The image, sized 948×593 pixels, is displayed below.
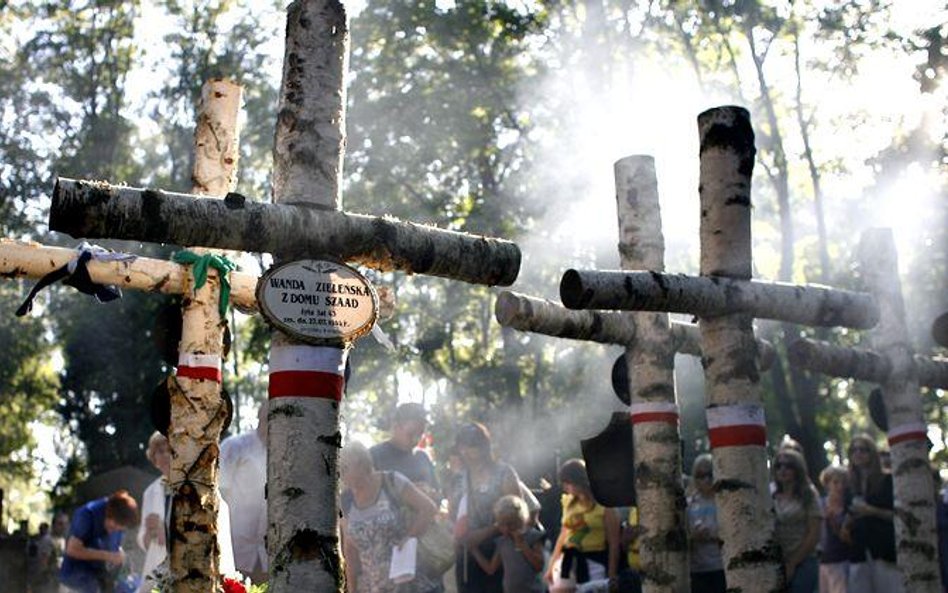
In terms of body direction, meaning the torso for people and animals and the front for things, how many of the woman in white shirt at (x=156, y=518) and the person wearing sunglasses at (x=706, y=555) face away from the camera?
0

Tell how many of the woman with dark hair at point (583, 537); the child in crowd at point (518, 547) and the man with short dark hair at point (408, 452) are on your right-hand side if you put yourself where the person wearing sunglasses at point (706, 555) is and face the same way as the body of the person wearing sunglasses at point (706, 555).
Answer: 3

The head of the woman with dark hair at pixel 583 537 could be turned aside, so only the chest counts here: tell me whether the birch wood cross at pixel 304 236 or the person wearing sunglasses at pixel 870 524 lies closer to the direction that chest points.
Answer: the birch wood cross

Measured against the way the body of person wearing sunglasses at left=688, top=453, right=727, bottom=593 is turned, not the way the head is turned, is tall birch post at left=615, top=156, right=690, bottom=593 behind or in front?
in front

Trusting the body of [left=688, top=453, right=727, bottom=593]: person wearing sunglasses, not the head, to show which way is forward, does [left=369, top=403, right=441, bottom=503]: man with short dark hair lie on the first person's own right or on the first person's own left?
on the first person's own right

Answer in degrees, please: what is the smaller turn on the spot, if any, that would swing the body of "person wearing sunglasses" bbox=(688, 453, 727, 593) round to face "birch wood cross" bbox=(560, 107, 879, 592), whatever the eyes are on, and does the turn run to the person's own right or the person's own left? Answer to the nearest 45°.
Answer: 0° — they already face it

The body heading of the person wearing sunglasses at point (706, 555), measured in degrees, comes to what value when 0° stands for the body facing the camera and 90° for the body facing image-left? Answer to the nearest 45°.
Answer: approximately 0°

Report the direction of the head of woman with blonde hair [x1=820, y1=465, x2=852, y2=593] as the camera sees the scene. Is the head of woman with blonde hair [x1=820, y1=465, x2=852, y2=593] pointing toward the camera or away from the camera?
toward the camera

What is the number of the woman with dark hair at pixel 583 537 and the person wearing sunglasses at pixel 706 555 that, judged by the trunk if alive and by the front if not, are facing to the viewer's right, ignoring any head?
0

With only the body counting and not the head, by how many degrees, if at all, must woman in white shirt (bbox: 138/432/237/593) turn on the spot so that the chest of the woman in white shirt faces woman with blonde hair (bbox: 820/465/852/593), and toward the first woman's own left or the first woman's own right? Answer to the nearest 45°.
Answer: approximately 45° to the first woman's own left

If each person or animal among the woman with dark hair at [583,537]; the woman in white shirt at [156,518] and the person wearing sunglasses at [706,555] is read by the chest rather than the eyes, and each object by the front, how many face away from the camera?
0

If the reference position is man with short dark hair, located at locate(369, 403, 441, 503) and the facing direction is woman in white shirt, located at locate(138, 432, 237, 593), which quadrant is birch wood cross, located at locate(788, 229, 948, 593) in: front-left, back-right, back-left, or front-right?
back-left
